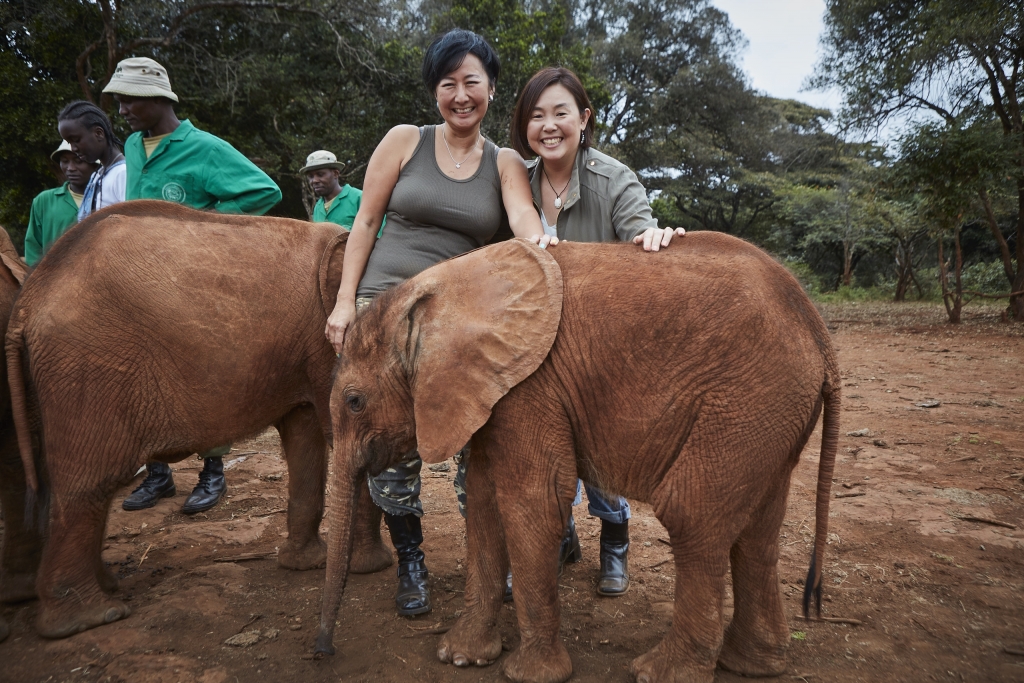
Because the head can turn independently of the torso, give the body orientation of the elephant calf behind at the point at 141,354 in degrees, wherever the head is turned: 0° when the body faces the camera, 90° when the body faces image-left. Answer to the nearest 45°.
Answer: approximately 225°

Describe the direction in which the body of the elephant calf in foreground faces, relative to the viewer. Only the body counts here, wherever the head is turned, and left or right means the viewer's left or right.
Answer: facing to the left of the viewer

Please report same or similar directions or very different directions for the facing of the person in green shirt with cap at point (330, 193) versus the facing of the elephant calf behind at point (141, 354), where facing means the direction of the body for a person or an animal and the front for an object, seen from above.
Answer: very different directions

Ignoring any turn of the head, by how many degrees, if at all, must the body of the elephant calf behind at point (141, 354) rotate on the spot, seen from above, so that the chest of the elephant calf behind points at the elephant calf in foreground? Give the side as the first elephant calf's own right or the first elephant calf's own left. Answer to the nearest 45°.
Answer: approximately 90° to the first elephant calf's own right

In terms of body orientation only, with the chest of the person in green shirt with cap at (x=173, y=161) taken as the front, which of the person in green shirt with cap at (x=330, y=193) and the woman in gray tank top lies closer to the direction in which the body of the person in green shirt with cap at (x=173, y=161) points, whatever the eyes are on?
the woman in gray tank top

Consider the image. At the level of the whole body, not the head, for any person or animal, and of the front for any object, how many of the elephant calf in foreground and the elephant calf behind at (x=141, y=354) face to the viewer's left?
1

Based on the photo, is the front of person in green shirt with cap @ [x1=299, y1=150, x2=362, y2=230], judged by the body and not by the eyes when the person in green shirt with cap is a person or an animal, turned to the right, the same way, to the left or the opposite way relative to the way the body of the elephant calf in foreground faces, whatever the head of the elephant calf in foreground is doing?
to the left

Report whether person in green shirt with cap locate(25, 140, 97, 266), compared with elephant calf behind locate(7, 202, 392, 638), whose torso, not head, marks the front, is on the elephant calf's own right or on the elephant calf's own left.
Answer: on the elephant calf's own left
